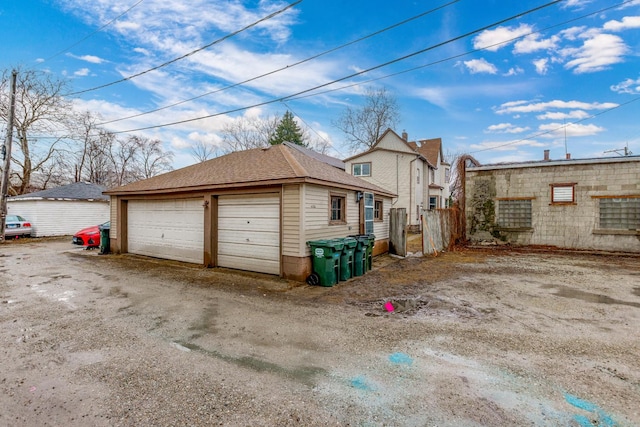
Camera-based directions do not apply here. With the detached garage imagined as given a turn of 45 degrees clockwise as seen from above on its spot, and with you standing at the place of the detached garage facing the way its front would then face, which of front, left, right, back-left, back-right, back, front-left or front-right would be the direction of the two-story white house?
back-right

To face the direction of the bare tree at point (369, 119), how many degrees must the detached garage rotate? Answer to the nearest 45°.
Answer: approximately 180°

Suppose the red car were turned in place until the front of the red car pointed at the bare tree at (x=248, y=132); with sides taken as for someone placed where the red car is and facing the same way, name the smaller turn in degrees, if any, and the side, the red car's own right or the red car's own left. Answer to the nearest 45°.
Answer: approximately 180°

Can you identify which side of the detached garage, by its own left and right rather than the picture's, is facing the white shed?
right

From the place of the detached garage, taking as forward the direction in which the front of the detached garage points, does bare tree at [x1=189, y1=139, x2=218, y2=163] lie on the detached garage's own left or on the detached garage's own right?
on the detached garage's own right

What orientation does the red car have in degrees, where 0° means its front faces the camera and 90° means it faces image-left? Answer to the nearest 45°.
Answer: approximately 45°

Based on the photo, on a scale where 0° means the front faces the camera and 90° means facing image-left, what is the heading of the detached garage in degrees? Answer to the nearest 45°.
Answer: approximately 45°

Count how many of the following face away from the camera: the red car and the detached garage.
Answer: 0

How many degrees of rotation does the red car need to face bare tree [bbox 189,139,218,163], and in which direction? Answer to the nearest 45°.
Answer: approximately 180°
